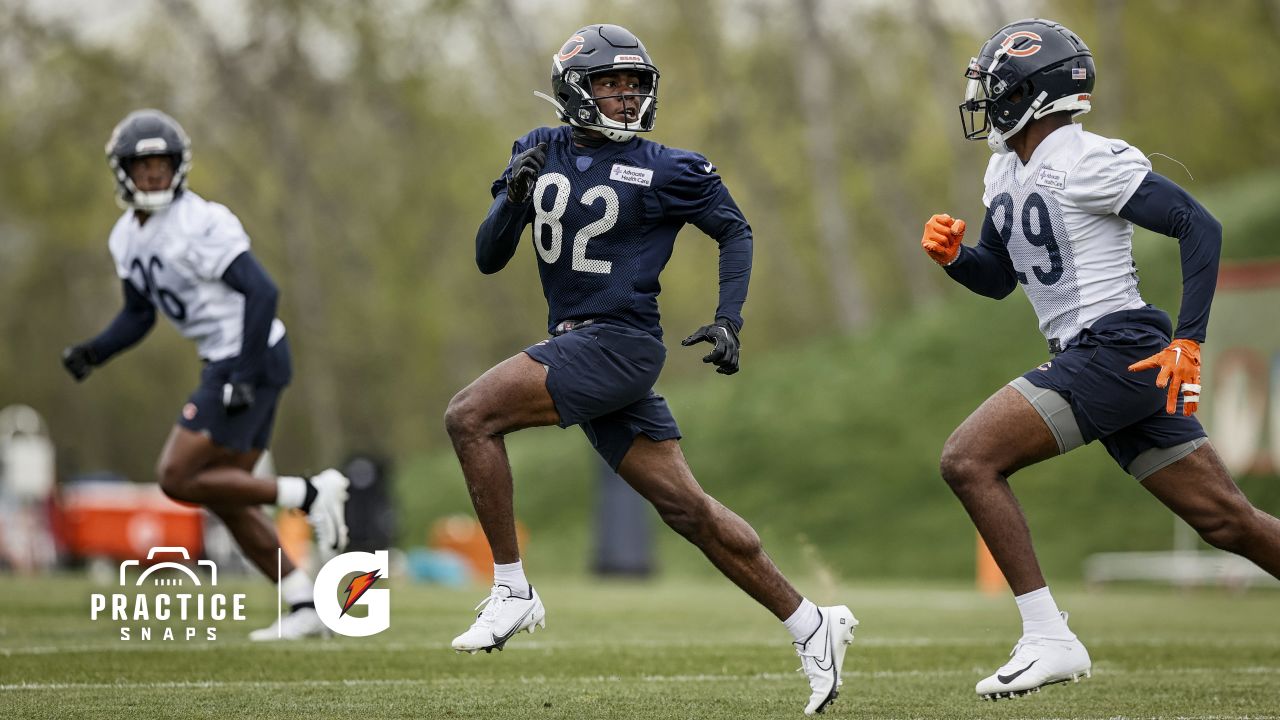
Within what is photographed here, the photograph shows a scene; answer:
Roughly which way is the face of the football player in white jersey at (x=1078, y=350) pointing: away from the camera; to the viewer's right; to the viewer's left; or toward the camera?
to the viewer's left

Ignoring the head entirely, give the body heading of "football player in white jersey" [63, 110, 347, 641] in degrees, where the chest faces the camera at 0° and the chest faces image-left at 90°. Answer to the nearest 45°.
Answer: approximately 45°

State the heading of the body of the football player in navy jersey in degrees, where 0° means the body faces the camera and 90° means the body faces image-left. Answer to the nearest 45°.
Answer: approximately 45°

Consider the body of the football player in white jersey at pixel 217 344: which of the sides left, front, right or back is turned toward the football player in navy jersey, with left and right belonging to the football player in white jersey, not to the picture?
left

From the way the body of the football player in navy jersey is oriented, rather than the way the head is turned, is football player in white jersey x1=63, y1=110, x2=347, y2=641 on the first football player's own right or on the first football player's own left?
on the first football player's own right

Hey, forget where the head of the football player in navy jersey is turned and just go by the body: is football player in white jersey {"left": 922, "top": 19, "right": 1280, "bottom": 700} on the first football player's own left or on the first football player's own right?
on the first football player's own left
